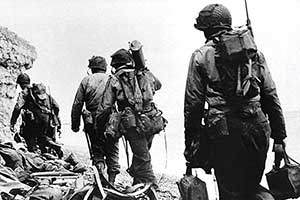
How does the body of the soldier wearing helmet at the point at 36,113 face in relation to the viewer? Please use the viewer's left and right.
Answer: facing away from the viewer and to the left of the viewer

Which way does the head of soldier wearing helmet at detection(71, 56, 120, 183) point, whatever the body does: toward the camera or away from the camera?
away from the camera
